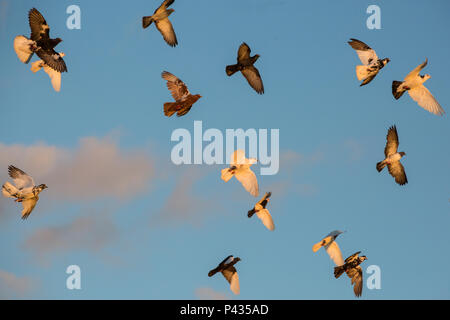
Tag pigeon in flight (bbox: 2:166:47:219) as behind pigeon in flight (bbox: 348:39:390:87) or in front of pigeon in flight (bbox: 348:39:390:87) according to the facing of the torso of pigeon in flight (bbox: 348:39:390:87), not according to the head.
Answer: behind

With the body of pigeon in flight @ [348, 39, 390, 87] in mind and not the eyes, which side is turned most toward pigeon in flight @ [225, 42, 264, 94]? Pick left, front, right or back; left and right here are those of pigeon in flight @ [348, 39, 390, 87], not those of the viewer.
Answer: back

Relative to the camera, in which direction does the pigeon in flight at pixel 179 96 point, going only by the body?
to the viewer's right

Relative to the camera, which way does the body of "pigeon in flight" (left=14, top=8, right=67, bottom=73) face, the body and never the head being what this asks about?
to the viewer's right

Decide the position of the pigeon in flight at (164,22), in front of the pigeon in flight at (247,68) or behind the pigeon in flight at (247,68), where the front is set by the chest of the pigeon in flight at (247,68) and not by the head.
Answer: behind

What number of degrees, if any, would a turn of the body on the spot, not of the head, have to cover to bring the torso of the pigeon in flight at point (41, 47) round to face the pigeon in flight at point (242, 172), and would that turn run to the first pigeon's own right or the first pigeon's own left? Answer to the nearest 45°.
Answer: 0° — it already faces it

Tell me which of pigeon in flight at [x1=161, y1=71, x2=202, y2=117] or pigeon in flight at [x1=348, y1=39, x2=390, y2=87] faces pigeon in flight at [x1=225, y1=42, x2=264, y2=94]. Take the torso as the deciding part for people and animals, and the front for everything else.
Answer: pigeon in flight at [x1=161, y1=71, x2=202, y2=117]

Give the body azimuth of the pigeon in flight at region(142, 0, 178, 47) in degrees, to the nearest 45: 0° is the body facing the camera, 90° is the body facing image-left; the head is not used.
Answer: approximately 270°

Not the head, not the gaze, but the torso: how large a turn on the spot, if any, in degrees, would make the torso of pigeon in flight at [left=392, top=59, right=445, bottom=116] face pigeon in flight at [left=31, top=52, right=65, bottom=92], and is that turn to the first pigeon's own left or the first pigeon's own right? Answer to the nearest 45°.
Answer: approximately 180°

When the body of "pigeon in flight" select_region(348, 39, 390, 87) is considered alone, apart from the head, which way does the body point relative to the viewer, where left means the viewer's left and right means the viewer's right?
facing to the right of the viewer
